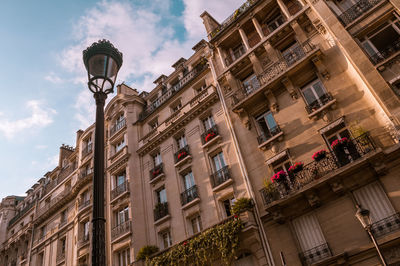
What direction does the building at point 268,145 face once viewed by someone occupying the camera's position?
facing the viewer and to the left of the viewer
